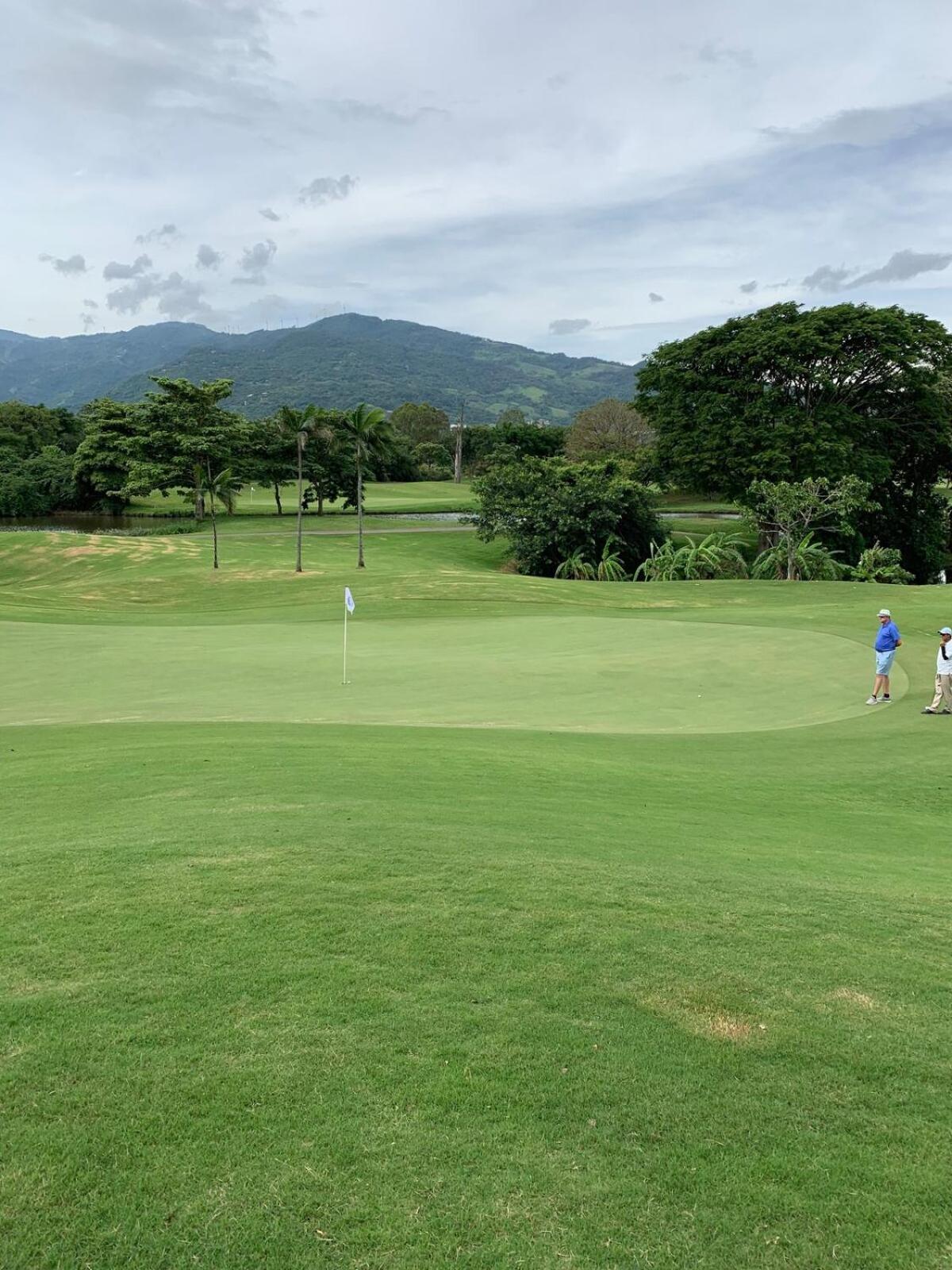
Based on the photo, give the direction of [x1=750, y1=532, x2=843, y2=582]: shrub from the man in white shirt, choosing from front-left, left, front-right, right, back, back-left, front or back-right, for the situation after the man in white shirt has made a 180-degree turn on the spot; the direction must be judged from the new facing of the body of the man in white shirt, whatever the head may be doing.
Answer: left

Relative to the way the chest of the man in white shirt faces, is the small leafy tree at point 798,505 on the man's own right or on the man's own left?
on the man's own right

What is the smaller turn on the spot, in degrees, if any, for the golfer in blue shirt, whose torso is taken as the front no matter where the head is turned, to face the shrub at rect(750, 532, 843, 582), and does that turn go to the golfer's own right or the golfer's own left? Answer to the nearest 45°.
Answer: approximately 135° to the golfer's own right

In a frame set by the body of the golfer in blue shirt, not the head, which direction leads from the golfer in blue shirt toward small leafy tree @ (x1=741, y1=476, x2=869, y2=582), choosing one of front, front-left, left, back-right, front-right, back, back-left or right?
back-right

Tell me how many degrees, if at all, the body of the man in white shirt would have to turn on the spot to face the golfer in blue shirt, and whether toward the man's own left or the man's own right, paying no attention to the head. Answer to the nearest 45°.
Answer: approximately 45° to the man's own right

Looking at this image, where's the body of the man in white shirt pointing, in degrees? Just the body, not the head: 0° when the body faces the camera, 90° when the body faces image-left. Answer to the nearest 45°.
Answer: approximately 90°

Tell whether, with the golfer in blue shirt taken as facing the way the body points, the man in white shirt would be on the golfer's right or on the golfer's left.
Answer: on the golfer's left

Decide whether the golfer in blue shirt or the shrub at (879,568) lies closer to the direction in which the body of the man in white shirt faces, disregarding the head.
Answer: the golfer in blue shirt

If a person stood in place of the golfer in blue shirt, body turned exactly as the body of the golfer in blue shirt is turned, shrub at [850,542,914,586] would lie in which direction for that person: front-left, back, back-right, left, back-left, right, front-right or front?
back-right

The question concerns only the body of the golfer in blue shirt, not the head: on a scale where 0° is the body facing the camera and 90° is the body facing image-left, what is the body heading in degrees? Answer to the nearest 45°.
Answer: approximately 45°

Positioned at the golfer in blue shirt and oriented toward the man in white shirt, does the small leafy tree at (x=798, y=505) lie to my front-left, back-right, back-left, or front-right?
back-left
